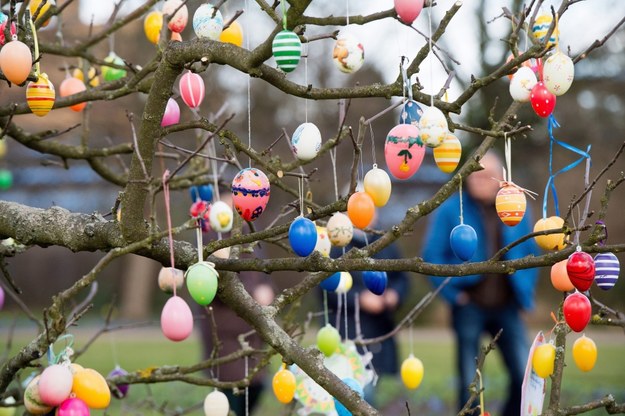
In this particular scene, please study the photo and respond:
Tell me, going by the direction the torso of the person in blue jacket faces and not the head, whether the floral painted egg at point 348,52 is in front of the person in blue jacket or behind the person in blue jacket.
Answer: in front

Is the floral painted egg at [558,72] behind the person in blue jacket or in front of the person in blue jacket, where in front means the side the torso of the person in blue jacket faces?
in front

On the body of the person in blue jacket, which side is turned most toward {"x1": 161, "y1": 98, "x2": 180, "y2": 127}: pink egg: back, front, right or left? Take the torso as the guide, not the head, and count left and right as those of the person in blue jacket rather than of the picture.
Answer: front

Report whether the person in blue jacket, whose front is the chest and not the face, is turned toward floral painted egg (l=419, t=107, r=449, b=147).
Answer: yes

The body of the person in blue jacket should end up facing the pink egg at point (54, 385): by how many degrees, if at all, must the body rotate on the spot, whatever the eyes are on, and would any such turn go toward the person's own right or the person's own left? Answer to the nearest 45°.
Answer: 0° — they already face it

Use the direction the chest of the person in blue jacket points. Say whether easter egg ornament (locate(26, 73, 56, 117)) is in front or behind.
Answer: in front

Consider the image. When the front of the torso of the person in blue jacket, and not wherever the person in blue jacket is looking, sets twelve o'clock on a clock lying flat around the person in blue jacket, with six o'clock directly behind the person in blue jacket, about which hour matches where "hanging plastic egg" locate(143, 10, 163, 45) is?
The hanging plastic egg is roughly at 1 o'clock from the person in blue jacket.

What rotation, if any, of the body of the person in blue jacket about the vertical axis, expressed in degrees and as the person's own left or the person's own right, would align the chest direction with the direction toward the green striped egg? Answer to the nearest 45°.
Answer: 0° — they already face it

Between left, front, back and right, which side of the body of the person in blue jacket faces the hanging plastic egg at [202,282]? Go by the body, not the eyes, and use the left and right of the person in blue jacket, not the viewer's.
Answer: front

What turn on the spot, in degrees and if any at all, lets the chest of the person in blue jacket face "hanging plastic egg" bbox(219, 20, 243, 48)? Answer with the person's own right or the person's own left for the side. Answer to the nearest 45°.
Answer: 0° — they already face it

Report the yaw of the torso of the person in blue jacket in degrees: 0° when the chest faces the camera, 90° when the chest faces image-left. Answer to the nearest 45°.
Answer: approximately 0°

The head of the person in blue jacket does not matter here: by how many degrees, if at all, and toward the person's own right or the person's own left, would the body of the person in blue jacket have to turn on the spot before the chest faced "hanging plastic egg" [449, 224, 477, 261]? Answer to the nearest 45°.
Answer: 0° — they already face it
